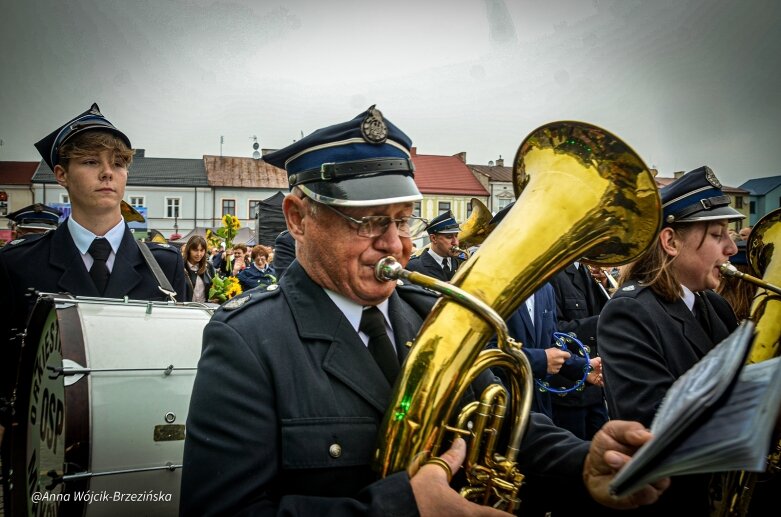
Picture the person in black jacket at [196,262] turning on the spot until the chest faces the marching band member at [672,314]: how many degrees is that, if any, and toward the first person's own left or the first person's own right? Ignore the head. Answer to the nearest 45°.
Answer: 0° — they already face them

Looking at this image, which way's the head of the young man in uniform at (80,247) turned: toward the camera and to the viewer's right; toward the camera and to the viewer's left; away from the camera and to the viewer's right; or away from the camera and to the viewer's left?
toward the camera and to the viewer's right

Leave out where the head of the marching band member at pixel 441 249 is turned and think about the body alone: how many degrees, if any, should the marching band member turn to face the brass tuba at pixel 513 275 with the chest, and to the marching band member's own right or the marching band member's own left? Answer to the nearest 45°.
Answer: approximately 45° to the marching band member's own right

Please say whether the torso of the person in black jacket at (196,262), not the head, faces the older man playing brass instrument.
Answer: yes

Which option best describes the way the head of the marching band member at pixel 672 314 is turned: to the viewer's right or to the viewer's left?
to the viewer's right

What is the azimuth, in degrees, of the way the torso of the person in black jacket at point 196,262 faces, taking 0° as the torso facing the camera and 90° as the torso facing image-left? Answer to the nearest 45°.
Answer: approximately 0°

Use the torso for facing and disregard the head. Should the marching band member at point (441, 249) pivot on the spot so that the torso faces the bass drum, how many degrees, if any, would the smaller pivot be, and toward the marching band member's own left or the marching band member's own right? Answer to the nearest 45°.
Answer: approximately 45° to the marching band member's own right

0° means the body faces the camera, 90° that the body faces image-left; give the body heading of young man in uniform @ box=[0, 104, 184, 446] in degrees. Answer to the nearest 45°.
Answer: approximately 0°

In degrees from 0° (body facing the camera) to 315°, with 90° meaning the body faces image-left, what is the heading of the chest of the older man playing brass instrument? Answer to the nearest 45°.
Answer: approximately 315°
